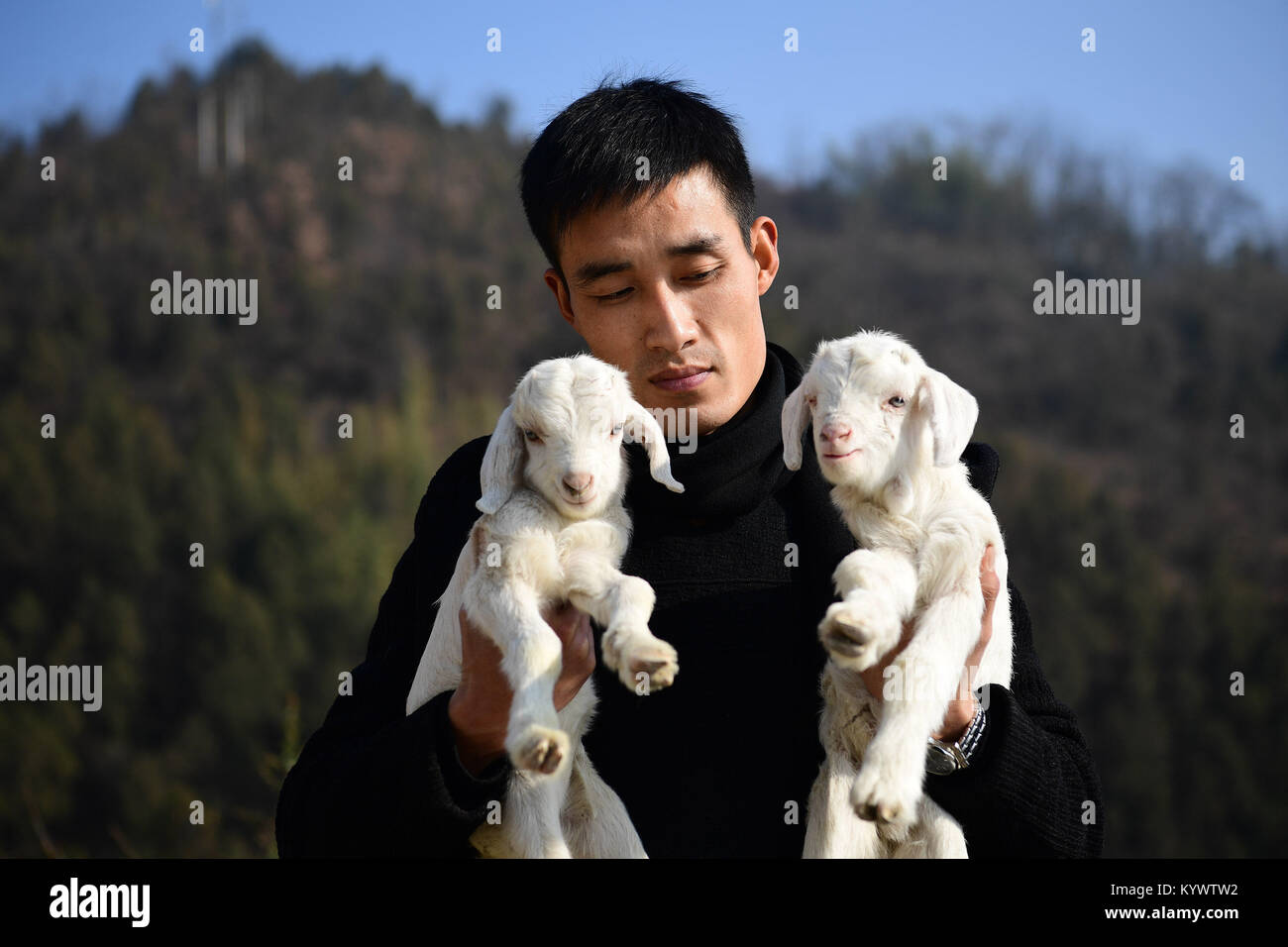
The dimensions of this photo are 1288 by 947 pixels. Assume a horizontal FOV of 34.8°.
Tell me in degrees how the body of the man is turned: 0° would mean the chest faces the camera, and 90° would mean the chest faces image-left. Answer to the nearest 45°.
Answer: approximately 0°
